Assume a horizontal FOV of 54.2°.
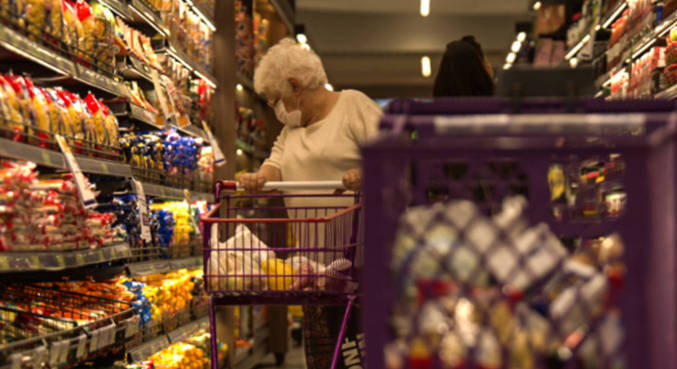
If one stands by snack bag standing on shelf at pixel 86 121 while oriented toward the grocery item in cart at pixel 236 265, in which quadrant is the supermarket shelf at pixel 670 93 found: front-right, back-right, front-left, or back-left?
front-left

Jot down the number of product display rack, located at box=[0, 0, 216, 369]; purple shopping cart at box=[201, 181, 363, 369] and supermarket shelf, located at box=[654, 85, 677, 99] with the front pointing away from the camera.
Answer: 0

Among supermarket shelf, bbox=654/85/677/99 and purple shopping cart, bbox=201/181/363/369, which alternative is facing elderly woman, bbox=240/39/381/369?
the supermarket shelf

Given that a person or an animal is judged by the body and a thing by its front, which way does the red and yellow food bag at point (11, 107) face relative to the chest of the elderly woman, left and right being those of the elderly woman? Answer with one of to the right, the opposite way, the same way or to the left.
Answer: to the left

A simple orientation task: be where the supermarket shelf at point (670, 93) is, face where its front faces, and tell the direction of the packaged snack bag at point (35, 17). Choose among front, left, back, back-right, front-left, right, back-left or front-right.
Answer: front

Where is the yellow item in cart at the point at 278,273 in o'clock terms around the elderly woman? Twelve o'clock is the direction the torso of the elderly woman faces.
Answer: The yellow item in cart is roughly at 11 o'clock from the elderly woman.

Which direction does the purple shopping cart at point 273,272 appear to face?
toward the camera

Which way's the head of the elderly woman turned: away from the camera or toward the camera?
toward the camera

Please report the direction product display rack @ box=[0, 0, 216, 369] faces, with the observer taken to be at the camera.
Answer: facing the viewer and to the right of the viewer

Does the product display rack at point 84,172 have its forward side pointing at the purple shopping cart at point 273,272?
yes

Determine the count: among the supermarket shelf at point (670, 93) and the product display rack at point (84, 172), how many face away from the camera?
0

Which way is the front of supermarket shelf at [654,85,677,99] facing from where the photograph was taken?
facing the viewer and to the left of the viewer

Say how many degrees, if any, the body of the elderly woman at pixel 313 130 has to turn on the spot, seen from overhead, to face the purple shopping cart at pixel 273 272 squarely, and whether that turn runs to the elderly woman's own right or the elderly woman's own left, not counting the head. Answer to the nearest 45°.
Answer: approximately 45° to the elderly woman's own left

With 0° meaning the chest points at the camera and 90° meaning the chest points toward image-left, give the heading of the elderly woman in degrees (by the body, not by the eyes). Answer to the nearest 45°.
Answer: approximately 45°
